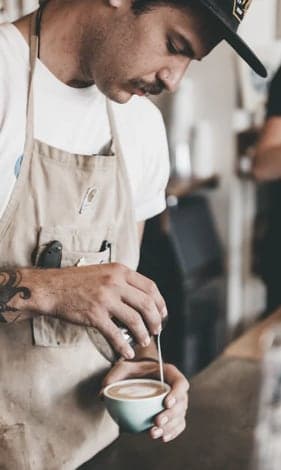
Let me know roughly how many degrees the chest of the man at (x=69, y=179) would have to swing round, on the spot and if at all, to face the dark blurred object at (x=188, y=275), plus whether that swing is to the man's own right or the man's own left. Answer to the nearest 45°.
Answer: approximately 135° to the man's own left

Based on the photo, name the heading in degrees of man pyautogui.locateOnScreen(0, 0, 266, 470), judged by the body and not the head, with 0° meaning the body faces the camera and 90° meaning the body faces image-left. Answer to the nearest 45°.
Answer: approximately 315°

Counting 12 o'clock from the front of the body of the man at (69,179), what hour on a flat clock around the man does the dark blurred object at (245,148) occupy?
The dark blurred object is roughly at 8 o'clock from the man.

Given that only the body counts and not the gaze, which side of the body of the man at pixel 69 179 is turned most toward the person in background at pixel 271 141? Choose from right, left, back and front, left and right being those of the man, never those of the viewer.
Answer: left

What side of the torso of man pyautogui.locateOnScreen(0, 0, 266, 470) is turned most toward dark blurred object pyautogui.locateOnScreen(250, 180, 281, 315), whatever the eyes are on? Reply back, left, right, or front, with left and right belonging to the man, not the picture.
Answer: left

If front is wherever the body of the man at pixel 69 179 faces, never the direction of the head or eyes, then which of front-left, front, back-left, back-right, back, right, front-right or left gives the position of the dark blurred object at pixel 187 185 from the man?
back-left
